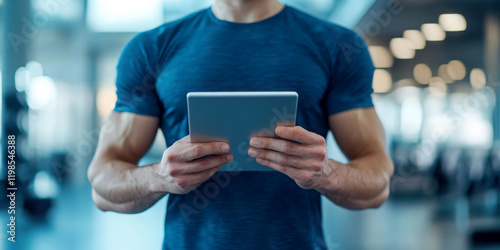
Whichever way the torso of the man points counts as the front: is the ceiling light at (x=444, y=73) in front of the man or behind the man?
behind

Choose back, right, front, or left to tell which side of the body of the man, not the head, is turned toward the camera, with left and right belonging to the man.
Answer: front

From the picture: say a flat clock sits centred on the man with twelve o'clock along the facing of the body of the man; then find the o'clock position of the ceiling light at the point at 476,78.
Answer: The ceiling light is roughly at 7 o'clock from the man.
